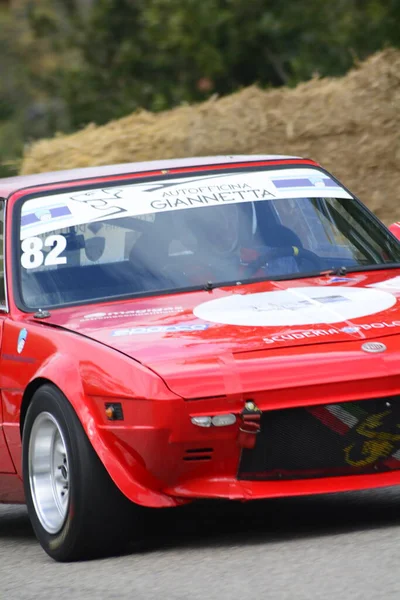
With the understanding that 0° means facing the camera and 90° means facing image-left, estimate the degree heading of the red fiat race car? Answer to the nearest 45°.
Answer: approximately 315°

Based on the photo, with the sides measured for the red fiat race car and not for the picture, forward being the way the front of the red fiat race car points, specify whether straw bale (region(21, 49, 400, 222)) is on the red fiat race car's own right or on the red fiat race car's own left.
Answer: on the red fiat race car's own left
